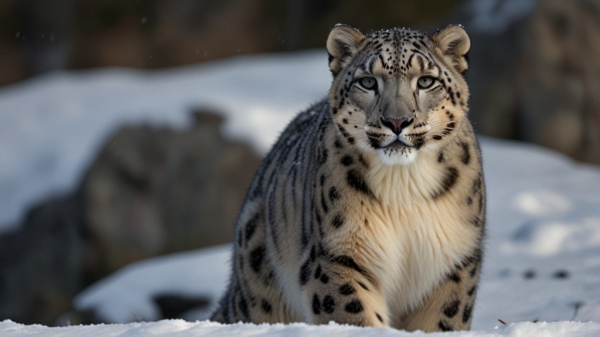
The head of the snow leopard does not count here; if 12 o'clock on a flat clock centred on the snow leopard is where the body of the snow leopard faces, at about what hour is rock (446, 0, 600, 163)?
The rock is roughly at 8 o'clock from the snow leopard.

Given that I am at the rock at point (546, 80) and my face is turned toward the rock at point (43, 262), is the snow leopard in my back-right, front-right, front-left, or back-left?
front-left

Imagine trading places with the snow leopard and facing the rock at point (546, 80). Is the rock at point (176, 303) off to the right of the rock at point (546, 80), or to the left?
left

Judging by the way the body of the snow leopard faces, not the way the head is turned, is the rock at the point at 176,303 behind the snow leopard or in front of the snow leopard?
behind

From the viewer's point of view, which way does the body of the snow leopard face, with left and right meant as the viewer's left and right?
facing the viewer and to the right of the viewer

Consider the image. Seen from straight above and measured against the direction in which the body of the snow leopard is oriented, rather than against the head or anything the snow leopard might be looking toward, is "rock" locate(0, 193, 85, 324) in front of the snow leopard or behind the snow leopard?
behind

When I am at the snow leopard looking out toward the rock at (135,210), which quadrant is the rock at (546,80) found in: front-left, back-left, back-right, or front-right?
front-right
